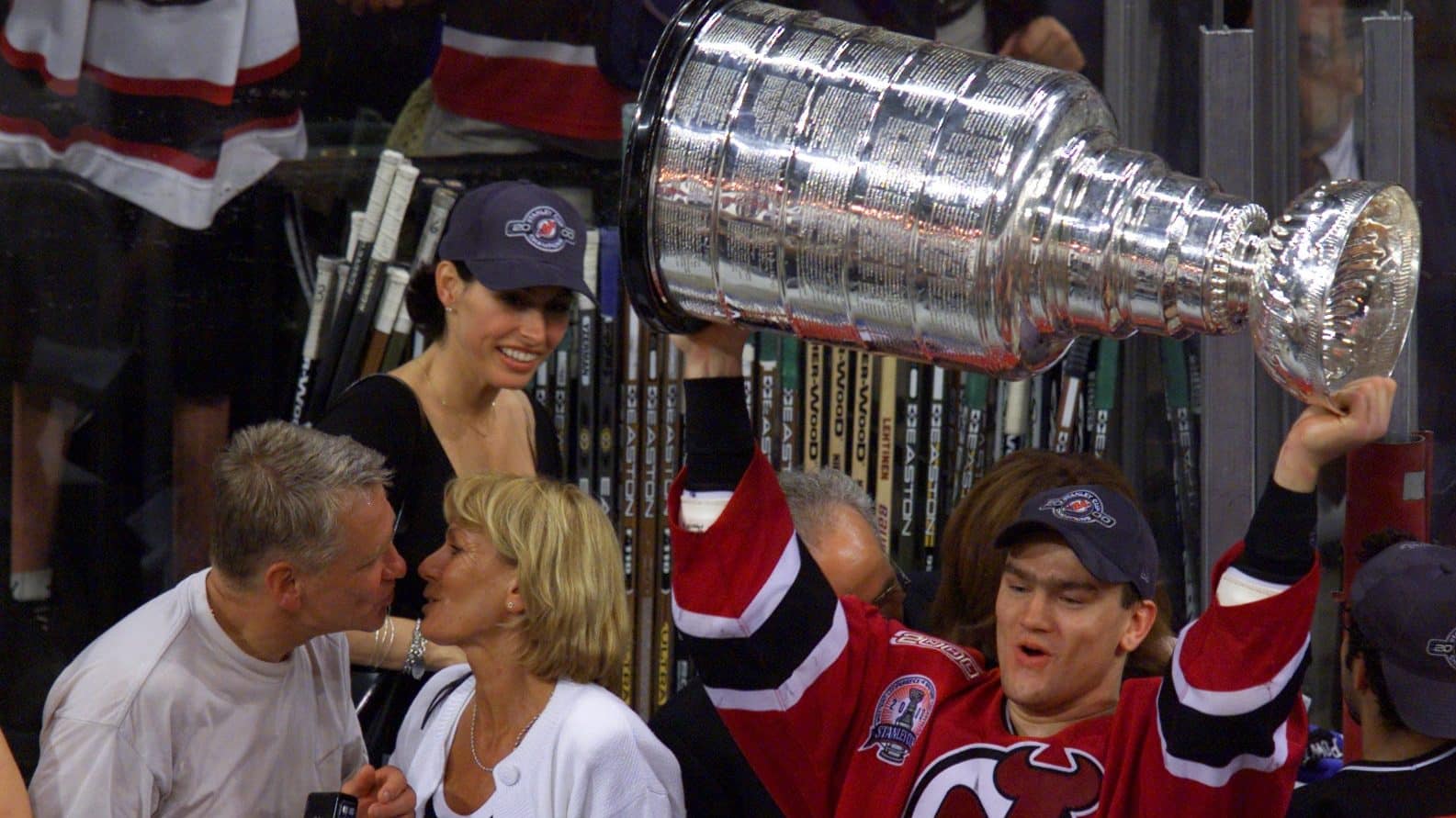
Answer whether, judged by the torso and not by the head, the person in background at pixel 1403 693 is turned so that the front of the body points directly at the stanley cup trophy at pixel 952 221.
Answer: no

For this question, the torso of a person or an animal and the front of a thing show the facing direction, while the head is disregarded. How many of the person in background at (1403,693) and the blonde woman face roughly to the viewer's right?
0

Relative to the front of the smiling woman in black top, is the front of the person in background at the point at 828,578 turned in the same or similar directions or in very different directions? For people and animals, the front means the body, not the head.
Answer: same or similar directions

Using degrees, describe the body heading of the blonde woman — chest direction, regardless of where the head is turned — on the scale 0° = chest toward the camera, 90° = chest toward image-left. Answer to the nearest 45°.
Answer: approximately 45°

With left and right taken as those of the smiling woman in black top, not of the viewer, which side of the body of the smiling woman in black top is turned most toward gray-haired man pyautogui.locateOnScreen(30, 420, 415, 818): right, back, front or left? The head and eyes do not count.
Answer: right

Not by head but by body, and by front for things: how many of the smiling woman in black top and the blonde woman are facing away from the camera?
0

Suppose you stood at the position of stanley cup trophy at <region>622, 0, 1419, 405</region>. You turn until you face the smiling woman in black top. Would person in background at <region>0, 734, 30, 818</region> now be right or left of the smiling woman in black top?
left

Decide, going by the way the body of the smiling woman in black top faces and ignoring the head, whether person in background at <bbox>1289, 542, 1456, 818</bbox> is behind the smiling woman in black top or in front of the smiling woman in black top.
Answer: in front

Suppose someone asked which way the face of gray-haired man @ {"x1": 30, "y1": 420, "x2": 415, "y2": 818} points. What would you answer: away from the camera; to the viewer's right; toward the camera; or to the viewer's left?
to the viewer's right

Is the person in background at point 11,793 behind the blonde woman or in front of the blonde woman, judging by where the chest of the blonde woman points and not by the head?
in front

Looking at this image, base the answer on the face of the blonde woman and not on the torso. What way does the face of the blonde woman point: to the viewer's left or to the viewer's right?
to the viewer's left

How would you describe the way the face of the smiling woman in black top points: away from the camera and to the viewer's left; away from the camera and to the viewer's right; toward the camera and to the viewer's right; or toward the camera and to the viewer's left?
toward the camera and to the viewer's right

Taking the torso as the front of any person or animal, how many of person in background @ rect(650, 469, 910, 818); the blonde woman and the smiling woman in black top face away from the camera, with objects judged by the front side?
0

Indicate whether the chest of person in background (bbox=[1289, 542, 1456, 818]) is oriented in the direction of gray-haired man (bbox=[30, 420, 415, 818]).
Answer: no
